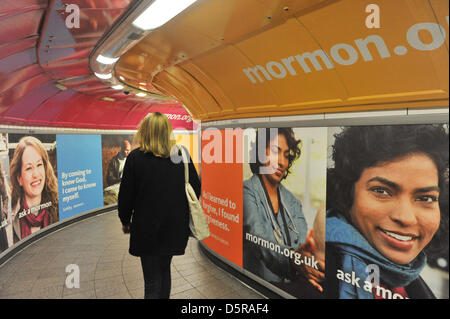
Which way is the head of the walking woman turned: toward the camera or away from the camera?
away from the camera

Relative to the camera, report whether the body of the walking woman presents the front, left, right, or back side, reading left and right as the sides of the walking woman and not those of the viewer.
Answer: back
